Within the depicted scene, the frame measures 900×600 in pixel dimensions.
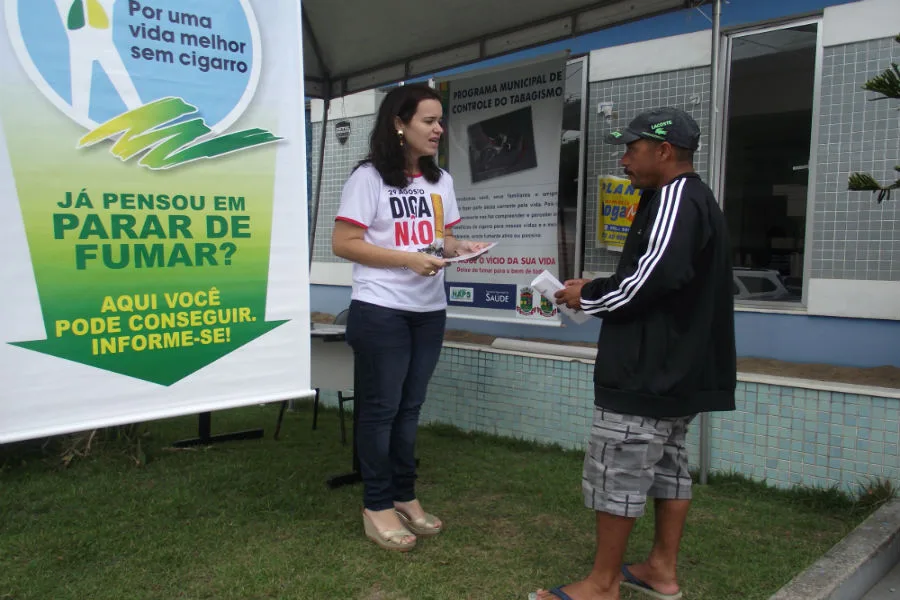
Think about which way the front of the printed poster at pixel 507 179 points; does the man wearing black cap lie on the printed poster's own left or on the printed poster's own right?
on the printed poster's own left

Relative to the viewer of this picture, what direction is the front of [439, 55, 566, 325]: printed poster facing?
facing the viewer and to the left of the viewer

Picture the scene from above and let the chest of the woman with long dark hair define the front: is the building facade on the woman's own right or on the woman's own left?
on the woman's own left

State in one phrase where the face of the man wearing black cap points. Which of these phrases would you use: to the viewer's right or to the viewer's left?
to the viewer's left

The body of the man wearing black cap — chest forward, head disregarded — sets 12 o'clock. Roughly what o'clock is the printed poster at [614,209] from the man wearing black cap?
The printed poster is roughly at 3 o'clock from the man wearing black cap.

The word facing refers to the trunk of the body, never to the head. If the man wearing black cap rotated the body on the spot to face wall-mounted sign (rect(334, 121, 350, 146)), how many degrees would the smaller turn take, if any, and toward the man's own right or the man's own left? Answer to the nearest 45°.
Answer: approximately 45° to the man's own right

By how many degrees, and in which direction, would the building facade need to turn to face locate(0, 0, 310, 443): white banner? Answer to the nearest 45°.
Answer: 0° — it already faces it

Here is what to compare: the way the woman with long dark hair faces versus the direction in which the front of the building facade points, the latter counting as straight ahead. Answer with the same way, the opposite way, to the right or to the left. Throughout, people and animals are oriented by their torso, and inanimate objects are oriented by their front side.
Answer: to the left

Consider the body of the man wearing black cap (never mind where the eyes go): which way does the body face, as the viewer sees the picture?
to the viewer's left

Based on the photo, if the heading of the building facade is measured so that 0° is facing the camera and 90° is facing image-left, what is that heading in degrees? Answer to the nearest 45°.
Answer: approximately 45°

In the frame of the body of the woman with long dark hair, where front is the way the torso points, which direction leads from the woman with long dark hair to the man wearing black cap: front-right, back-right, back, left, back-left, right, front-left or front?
front

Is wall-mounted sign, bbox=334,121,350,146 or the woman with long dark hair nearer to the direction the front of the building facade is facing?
the woman with long dark hair

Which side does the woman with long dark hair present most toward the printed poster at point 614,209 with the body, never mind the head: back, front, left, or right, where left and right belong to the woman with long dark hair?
left

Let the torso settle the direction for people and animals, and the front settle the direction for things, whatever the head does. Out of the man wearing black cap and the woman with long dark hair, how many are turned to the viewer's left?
1

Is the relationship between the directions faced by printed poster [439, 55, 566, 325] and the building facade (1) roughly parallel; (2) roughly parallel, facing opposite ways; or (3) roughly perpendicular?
roughly parallel
